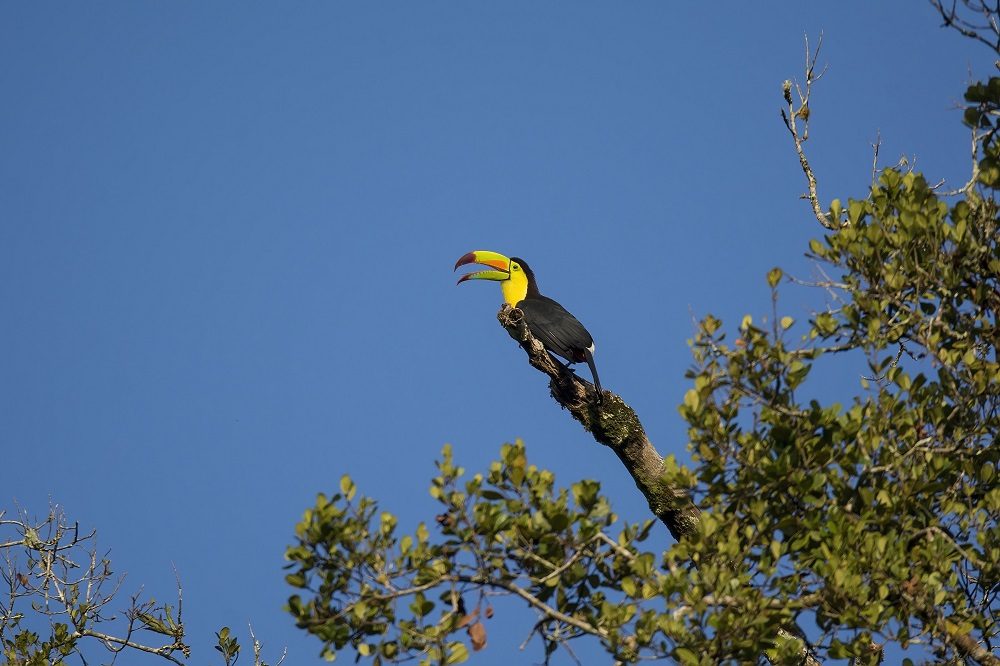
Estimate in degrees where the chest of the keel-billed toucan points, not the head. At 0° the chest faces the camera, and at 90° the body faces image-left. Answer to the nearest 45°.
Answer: approximately 90°
